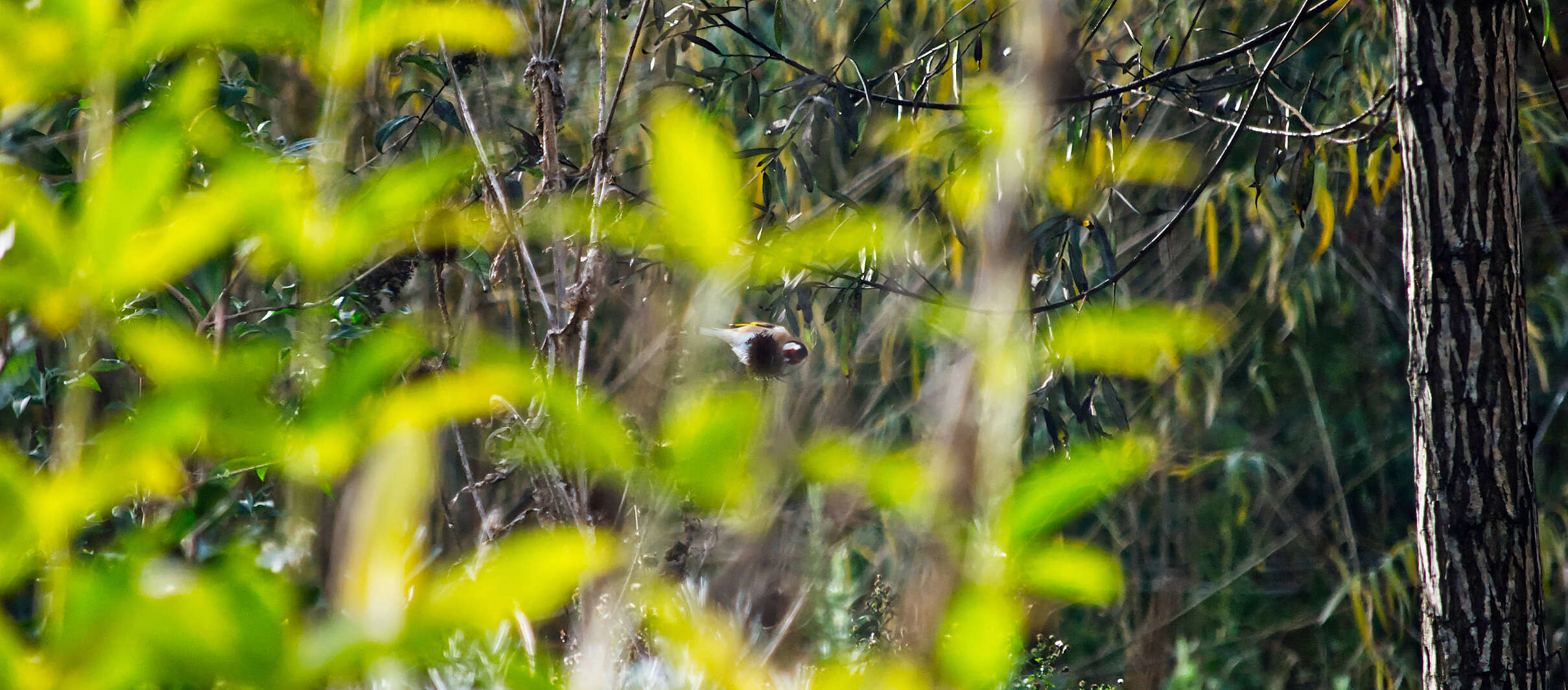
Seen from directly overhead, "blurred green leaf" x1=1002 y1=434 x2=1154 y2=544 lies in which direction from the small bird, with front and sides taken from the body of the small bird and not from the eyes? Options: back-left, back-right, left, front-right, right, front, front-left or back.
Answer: right

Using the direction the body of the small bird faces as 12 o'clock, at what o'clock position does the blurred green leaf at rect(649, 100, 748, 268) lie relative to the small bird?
The blurred green leaf is roughly at 3 o'clock from the small bird.

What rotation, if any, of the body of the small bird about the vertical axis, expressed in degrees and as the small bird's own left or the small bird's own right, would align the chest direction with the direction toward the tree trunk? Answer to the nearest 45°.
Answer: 0° — it already faces it

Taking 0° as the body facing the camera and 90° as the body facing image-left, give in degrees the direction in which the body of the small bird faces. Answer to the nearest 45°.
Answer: approximately 270°

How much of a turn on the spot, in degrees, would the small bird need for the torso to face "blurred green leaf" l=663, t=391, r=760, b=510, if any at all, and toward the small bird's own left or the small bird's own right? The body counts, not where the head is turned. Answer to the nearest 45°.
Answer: approximately 90° to the small bird's own right

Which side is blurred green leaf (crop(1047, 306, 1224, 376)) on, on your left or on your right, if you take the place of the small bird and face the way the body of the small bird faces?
on your right

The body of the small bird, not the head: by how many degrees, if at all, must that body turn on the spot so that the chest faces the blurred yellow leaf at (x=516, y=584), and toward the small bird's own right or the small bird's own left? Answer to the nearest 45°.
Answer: approximately 90° to the small bird's own right

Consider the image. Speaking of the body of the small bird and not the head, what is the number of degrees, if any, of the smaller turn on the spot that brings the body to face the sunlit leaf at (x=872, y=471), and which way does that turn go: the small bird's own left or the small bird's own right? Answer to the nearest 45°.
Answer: approximately 90° to the small bird's own right

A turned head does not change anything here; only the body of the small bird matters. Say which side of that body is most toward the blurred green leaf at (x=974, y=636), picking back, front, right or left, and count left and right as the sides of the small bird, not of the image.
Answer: right

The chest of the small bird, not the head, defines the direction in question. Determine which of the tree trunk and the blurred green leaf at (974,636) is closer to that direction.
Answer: the tree trunk

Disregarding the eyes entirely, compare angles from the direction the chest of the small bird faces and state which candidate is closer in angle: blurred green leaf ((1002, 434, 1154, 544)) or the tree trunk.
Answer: the tree trunk

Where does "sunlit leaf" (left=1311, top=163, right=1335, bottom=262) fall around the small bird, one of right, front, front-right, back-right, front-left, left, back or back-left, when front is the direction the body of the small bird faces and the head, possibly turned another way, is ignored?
front-left
